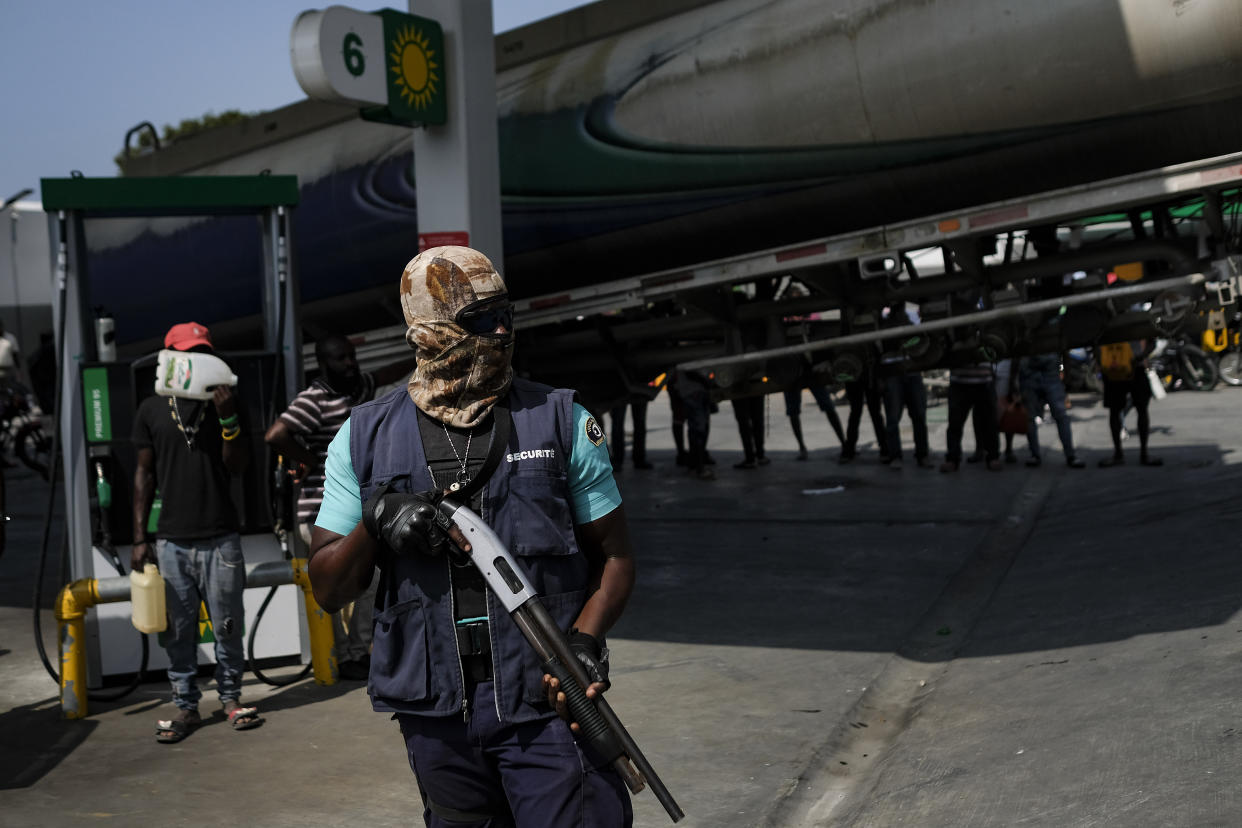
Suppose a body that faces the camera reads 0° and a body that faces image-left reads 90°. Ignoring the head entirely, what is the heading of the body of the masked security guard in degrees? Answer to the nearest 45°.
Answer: approximately 0°

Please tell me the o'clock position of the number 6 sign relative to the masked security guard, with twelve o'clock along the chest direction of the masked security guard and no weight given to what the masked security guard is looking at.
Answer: The number 6 sign is roughly at 6 o'clock from the masked security guard.

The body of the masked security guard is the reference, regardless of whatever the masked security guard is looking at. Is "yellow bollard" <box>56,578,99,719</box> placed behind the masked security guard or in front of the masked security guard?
behind

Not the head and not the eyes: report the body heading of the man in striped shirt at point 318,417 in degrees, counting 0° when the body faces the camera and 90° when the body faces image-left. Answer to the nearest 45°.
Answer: approximately 315°

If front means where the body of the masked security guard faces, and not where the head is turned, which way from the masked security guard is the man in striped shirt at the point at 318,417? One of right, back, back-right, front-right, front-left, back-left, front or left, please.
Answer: back

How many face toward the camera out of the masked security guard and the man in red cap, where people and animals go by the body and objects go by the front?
2

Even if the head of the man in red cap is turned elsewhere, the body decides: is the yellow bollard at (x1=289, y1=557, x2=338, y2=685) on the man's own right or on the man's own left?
on the man's own left
